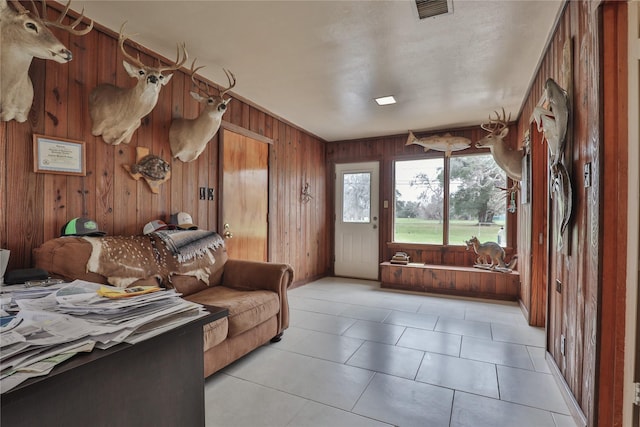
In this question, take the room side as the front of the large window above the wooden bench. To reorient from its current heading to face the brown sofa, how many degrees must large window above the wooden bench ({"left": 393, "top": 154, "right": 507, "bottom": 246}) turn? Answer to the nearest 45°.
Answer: approximately 45° to its right

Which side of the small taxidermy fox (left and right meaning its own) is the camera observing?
left

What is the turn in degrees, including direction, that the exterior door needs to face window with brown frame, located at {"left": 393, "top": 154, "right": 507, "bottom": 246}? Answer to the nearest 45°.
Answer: approximately 90° to its left

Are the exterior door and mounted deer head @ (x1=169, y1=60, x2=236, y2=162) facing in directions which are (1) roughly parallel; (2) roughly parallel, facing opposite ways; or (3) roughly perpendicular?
roughly perpendicular

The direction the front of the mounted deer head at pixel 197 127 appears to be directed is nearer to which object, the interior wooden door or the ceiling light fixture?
the ceiling light fixture

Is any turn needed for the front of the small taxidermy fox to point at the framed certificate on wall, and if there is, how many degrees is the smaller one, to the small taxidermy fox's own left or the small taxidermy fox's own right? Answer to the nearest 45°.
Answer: approximately 45° to the small taxidermy fox's own left

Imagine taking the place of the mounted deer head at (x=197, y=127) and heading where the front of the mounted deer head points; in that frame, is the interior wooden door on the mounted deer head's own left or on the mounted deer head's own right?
on the mounted deer head's own left

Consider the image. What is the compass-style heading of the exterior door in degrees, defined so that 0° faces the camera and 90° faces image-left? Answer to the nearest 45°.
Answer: approximately 0°

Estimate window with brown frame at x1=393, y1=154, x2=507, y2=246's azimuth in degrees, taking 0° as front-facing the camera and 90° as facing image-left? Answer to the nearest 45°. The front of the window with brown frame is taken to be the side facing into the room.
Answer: approximately 0°

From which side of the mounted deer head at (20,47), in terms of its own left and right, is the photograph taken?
right

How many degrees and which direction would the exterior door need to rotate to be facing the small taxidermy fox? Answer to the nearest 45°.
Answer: approximately 45° to its left

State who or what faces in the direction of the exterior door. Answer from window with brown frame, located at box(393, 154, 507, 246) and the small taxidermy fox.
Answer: the small taxidermy fox

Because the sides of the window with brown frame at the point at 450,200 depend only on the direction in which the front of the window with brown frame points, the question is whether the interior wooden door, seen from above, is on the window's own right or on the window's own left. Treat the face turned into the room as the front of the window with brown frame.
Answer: on the window's own right
